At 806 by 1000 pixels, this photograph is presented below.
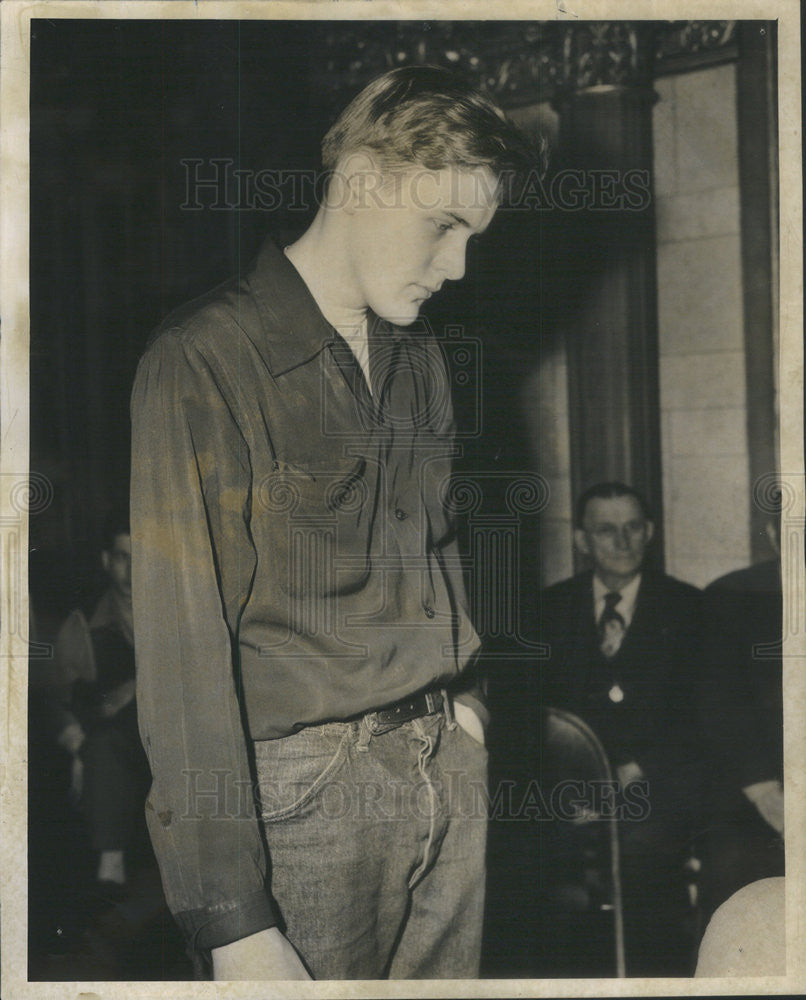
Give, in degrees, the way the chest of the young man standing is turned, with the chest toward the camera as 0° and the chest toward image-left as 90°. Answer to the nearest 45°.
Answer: approximately 315°

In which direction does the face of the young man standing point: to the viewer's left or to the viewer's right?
to the viewer's right
